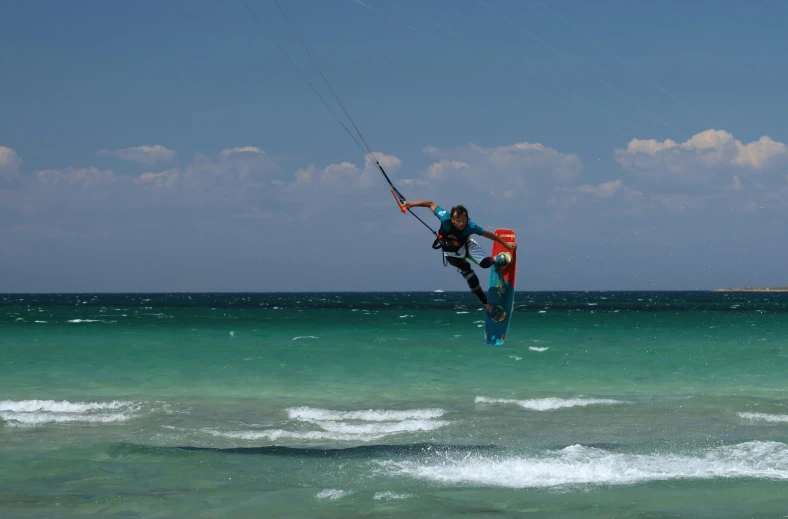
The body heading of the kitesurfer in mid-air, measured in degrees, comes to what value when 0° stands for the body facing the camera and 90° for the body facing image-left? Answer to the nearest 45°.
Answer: approximately 0°
